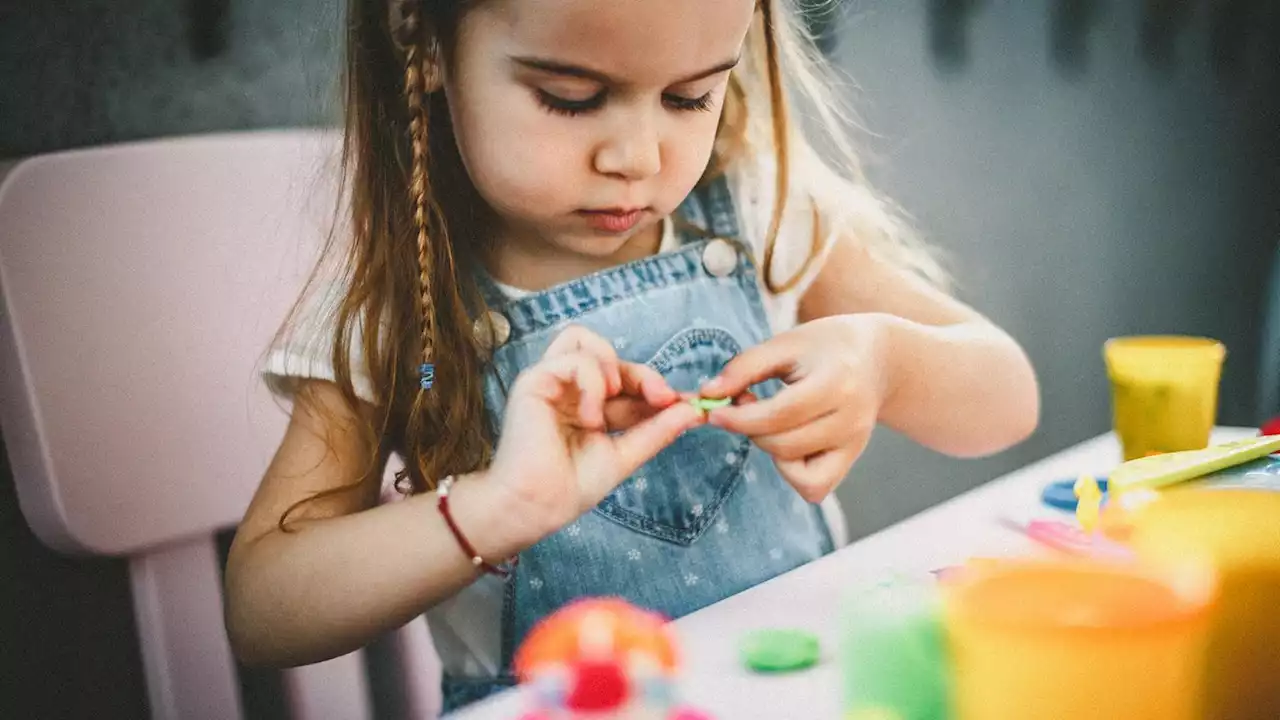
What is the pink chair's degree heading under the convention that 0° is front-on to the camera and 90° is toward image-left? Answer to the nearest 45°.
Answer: approximately 315°
